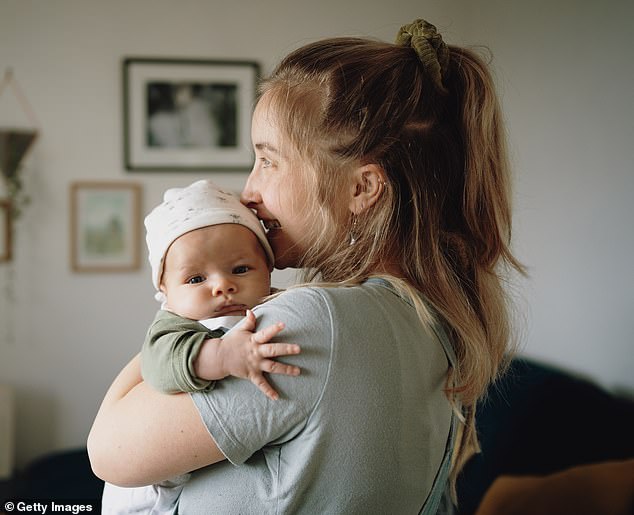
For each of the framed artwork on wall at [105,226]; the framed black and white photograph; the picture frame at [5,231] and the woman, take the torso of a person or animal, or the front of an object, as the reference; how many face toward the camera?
3

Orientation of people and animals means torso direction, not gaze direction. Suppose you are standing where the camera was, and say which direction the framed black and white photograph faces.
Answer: facing the viewer

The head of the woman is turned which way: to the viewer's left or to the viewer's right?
to the viewer's left

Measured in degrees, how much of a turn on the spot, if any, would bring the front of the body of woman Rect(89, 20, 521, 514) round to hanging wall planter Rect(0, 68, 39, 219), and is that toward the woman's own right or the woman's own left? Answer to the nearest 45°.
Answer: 0° — they already face it

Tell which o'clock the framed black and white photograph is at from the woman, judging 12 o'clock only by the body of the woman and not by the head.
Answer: The framed black and white photograph is roughly at 1 o'clock from the woman.

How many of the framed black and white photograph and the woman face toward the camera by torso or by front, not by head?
1

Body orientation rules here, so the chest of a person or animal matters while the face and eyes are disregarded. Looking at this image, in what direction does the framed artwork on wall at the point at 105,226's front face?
toward the camera

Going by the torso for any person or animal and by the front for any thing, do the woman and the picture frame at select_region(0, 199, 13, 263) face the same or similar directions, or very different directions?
very different directions

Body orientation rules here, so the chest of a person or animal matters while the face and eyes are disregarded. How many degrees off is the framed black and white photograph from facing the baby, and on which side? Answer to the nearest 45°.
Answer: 0° — it already faces them

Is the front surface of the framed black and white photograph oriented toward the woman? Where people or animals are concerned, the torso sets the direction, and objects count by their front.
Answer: yes

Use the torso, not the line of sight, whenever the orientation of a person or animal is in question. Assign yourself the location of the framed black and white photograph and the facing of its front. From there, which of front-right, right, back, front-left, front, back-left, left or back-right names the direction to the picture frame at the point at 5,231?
right

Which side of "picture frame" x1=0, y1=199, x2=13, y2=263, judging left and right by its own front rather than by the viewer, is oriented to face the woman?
front

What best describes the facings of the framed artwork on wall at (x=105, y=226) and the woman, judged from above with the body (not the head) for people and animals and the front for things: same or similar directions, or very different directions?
very different directions

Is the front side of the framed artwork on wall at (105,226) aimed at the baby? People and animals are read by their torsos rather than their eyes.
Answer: yes

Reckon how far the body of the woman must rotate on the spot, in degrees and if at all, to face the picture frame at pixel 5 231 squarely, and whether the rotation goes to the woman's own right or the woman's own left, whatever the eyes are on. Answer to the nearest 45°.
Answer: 0° — they already face it

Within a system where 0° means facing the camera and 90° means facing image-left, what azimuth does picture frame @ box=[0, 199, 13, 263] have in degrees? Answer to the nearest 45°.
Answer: approximately 0°
